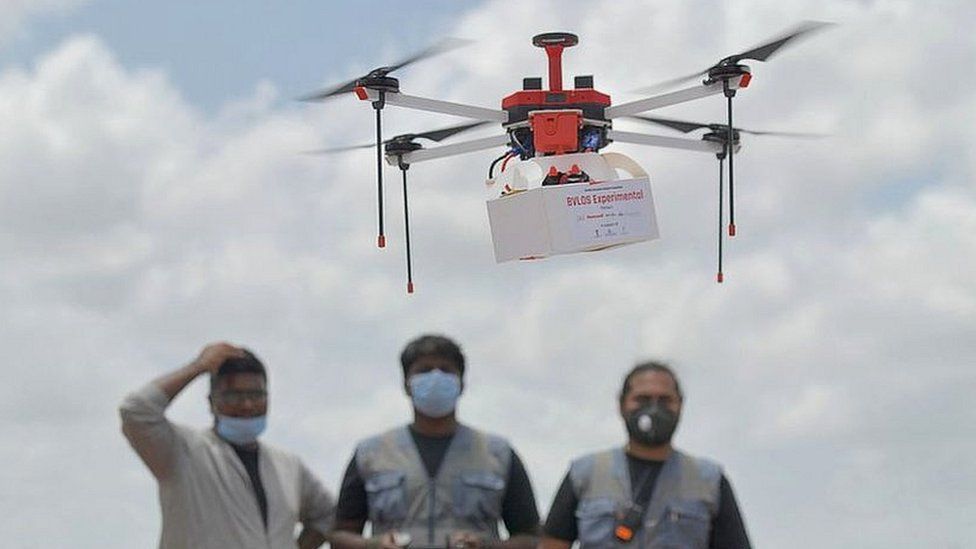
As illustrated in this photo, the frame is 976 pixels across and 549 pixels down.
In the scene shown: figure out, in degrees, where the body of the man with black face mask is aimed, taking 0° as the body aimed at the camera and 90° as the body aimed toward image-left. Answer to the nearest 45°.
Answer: approximately 0°

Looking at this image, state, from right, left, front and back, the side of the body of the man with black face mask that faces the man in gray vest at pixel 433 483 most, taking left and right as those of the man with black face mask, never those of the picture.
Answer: right

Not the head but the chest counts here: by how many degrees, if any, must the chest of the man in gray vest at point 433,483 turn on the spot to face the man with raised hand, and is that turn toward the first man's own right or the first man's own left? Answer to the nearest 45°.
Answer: approximately 90° to the first man's own right
